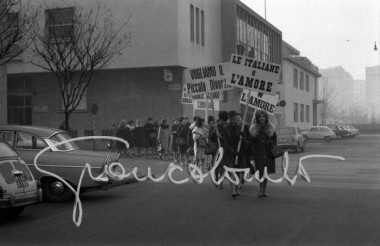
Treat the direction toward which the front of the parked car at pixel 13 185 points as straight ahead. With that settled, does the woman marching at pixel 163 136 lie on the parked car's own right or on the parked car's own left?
on the parked car's own right

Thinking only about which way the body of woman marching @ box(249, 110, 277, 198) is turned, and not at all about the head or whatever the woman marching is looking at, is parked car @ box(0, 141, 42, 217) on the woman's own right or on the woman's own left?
on the woman's own right

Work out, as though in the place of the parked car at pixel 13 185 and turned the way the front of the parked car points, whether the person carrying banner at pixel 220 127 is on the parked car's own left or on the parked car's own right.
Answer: on the parked car's own right

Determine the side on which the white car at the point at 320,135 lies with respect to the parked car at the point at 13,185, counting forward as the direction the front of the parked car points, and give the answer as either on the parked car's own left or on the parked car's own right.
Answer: on the parked car's own right
